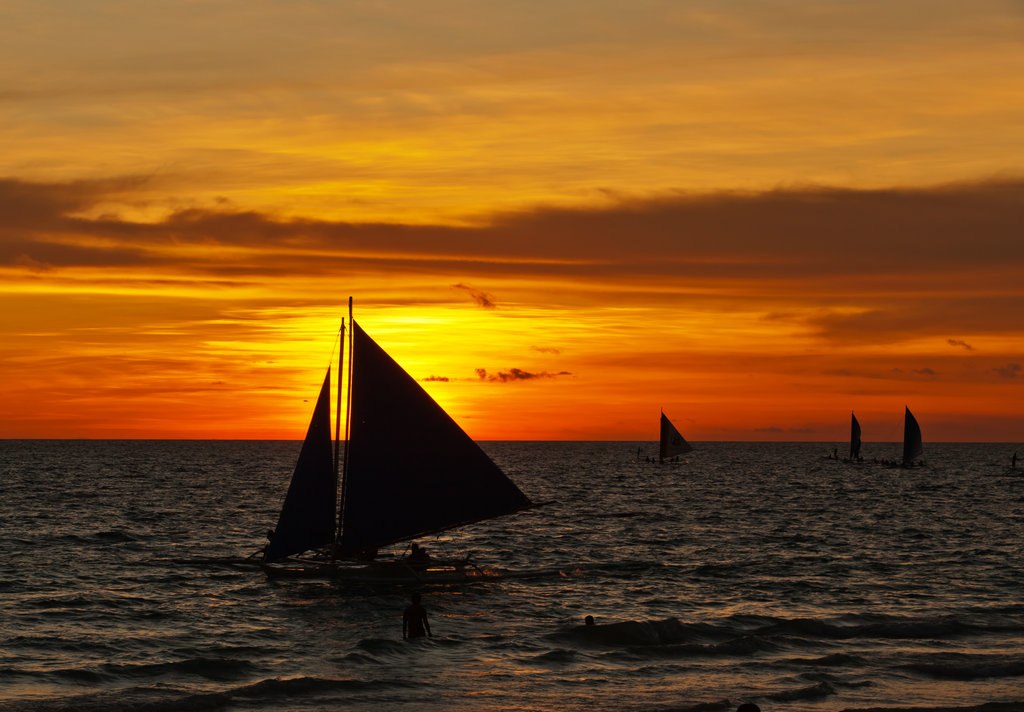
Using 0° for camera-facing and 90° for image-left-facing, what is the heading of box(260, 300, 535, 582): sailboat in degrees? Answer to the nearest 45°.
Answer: approximately 90°

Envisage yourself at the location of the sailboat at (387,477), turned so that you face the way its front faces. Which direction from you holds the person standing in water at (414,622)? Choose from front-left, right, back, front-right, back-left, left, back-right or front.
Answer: left
